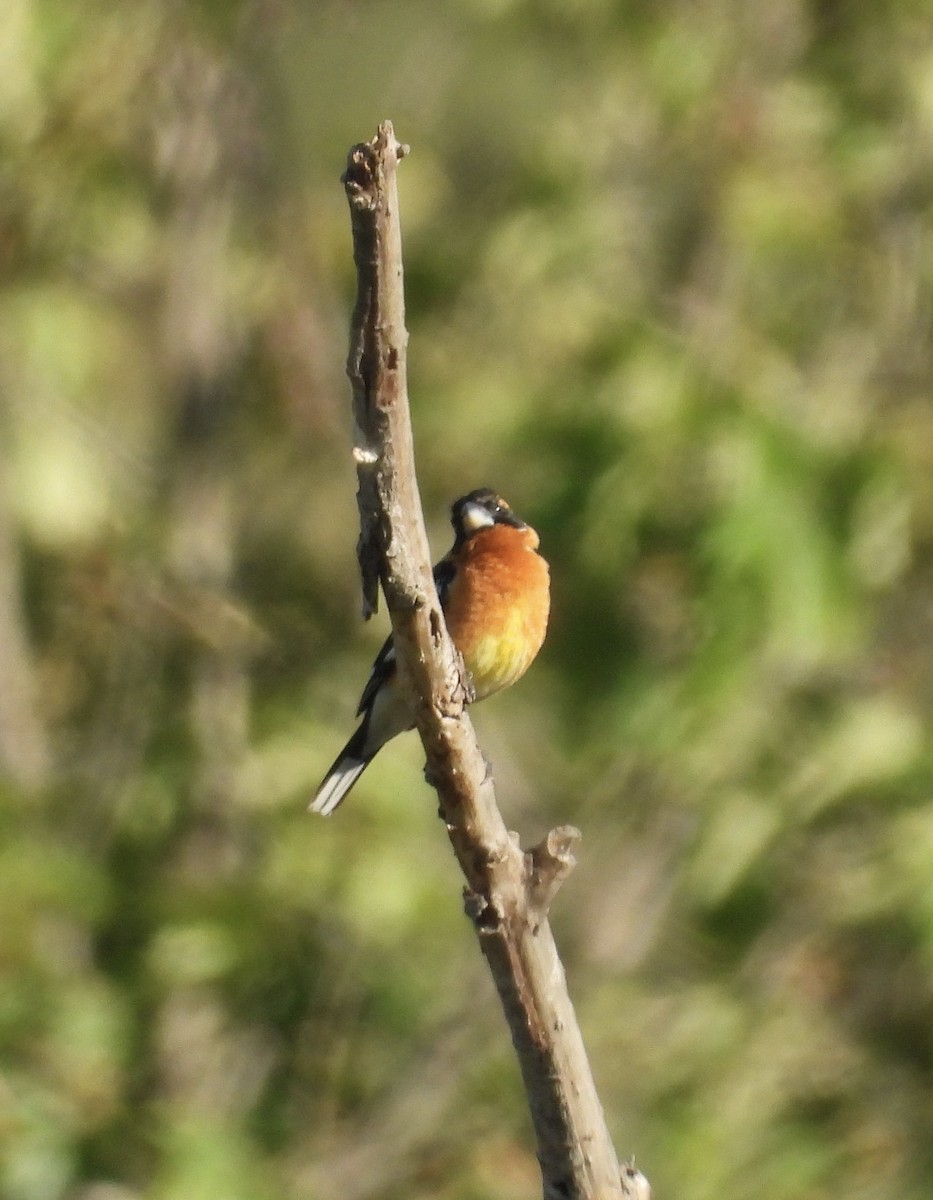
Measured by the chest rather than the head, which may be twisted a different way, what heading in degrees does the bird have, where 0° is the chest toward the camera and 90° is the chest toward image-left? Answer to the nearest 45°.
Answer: approximately 315°
